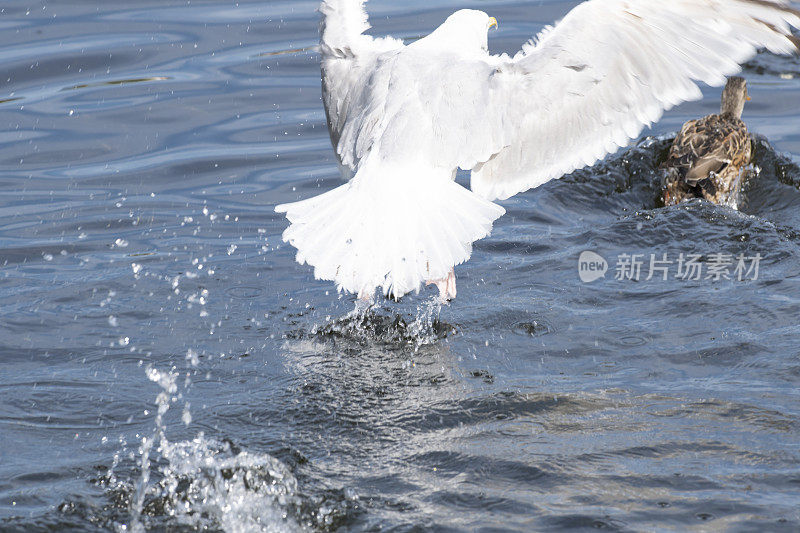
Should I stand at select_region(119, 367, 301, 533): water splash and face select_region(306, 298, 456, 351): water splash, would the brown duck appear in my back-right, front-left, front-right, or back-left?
front-right

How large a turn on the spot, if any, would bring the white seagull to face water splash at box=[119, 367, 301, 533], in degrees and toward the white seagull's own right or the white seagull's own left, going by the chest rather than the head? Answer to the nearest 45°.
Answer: approximately 180°

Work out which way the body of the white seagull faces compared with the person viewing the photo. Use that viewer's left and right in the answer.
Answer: facing away from the viewer and to the right of the viewer

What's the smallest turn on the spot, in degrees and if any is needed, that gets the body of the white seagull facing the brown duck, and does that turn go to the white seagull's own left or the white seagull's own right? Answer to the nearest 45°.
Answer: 0° — it already faces it

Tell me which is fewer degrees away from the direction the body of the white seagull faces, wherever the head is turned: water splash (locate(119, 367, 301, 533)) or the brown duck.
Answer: the brown duck
